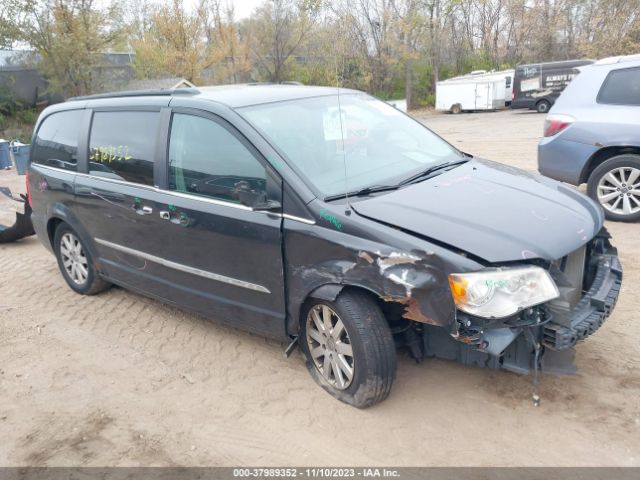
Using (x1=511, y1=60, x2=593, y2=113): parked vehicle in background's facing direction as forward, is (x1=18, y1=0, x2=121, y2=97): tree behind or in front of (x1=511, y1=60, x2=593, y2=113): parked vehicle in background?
behind

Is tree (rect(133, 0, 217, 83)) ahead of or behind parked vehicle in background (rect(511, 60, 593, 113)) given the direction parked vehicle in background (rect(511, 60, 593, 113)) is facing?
behind

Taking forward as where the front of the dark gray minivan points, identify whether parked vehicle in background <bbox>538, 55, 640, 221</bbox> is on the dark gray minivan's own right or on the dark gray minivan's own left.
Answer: on the dark gray minivan's own left

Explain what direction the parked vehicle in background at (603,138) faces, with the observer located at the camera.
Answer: facing to the right of the viewer

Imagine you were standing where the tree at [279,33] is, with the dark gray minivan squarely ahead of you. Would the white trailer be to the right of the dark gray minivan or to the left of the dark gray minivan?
left

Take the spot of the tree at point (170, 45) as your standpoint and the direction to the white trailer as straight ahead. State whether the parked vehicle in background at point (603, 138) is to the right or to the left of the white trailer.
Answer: right

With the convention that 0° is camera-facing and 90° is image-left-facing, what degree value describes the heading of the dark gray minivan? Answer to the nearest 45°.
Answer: approximately 315°

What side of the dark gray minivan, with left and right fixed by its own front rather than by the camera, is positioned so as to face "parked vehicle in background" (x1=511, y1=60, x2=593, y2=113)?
left

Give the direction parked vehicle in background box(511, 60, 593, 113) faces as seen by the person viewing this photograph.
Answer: facing to the right of the viewer
